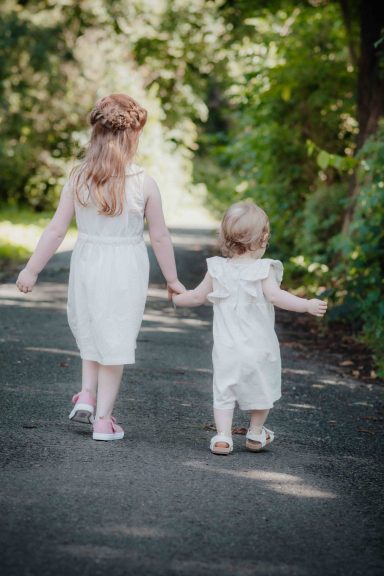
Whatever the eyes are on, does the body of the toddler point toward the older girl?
no

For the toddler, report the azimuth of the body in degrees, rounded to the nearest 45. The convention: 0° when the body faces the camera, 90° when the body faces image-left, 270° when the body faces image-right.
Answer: approximately 180°

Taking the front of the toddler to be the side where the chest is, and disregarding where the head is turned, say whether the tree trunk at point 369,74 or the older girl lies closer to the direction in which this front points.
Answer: the tree trunk

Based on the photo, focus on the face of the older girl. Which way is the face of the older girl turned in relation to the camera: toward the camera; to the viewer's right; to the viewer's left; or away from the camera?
away from the camera

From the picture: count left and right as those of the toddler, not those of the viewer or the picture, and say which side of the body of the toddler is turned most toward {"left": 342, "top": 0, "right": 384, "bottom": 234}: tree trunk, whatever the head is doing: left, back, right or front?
front

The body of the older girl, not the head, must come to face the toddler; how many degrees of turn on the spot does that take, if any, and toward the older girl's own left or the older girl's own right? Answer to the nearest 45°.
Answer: approximately 90° to the older girl's own right

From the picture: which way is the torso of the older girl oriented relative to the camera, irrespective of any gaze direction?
away from the camera

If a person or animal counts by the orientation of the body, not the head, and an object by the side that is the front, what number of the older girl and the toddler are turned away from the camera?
2

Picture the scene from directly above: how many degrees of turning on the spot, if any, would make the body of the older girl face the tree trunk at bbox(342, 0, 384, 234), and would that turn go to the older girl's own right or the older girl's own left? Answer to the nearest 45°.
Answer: approximately 45° to the older girl's own right

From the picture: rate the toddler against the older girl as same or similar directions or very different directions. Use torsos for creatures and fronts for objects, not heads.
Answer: same or similar directions
